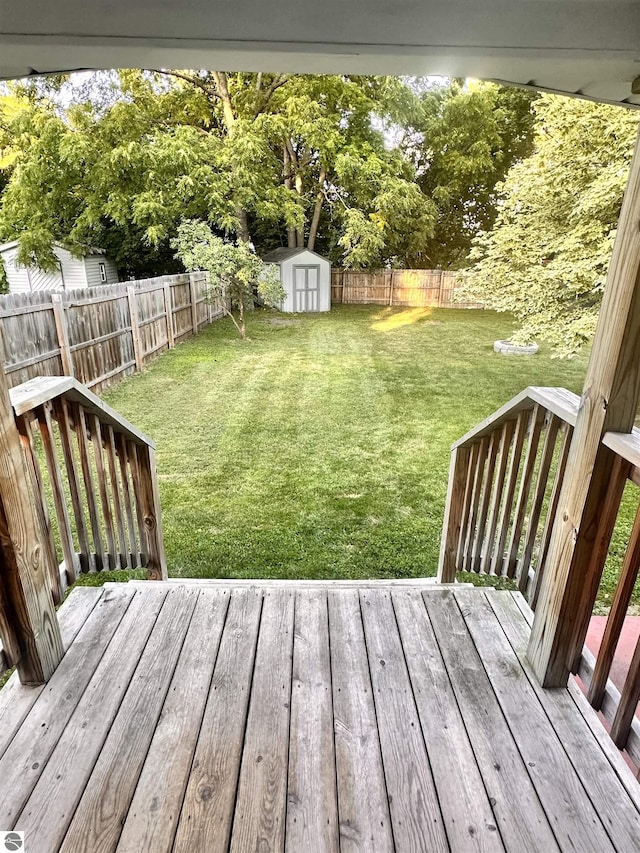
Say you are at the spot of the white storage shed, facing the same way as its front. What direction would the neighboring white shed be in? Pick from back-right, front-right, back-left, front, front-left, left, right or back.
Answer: right

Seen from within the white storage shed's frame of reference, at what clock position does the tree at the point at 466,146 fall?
The tree is roughly at 8 o'clock from the white storage shed.

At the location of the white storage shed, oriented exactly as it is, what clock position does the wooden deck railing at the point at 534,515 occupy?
The wooden deck railing is roughly at 12 o'clock from the white storage shed.

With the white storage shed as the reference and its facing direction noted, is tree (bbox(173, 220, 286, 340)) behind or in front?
in front

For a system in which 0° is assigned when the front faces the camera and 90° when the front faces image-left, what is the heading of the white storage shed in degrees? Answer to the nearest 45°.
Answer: approximately 0°

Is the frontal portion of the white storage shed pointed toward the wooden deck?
yes

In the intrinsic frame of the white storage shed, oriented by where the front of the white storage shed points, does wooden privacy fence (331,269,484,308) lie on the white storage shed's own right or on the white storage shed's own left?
on the white storage shed's own left

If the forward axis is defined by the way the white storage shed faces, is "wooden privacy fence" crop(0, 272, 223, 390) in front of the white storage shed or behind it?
in front
